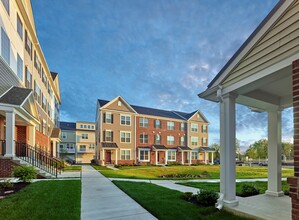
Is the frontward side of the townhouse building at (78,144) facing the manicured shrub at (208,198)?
yes

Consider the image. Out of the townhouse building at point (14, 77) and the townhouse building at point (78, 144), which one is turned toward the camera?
the townhouse building at point (78, 144)

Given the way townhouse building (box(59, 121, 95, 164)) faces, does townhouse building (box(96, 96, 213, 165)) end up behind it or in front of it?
in front

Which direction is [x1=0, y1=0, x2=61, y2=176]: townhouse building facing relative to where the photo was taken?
to the viewer's right

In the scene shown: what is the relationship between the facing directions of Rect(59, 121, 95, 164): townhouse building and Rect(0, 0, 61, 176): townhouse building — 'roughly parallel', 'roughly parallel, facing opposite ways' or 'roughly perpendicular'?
roughly perpendicular

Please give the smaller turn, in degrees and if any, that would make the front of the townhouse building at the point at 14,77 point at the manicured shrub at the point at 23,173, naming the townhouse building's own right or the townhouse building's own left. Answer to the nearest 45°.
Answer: approximately 90° to the townhouse building's own right

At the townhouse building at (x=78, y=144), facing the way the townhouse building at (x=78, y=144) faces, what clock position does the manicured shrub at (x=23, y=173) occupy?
The manicured shrub is roughly at 12 o'clock from the townhouse building.

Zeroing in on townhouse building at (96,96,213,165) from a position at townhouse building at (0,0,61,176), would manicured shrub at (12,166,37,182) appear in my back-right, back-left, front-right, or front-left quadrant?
back-right

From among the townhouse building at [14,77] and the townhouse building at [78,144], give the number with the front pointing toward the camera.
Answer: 1

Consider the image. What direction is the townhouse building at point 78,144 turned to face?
toward the camera

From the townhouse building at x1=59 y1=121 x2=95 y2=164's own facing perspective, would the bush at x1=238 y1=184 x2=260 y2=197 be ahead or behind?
ahead
